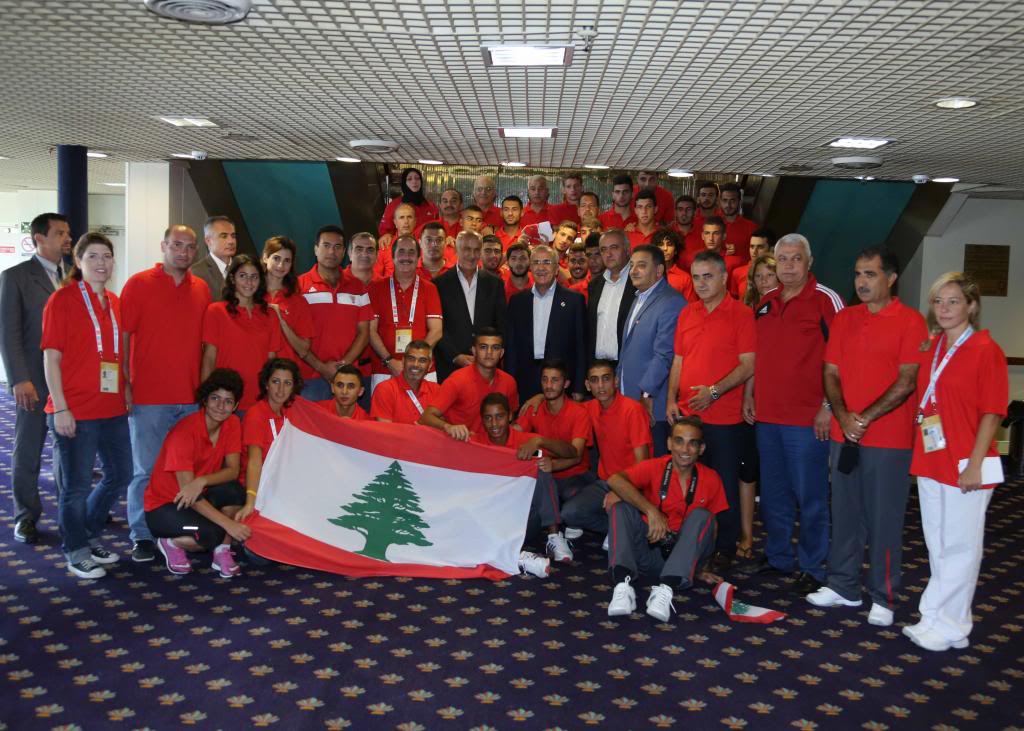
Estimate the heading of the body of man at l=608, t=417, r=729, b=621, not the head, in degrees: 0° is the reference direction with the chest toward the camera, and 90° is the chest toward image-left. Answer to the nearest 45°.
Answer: approximately 0°

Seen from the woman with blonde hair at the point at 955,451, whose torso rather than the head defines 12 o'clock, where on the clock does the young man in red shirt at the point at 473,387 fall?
The young man in red shirt is roughly at 2 o'clock from the woman with blonde hair.

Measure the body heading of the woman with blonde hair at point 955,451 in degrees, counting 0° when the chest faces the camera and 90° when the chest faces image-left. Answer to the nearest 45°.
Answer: approximately 45°

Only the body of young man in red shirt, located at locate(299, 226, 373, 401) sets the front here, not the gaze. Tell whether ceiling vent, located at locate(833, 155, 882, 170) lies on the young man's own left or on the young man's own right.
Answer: on the young man's own left

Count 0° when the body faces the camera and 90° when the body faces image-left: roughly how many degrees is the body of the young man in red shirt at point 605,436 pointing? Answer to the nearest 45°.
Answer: approximately 45°

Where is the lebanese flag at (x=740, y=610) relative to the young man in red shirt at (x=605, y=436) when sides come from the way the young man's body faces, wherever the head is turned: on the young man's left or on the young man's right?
on the young man's left

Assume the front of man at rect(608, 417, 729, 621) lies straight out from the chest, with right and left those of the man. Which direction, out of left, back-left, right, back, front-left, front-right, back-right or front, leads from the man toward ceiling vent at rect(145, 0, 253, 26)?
front-right

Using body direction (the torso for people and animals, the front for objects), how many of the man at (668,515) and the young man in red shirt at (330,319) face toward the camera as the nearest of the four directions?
2

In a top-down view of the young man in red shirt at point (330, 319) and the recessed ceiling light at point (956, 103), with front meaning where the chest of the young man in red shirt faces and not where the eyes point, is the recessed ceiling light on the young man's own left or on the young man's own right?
on the young man's own left
